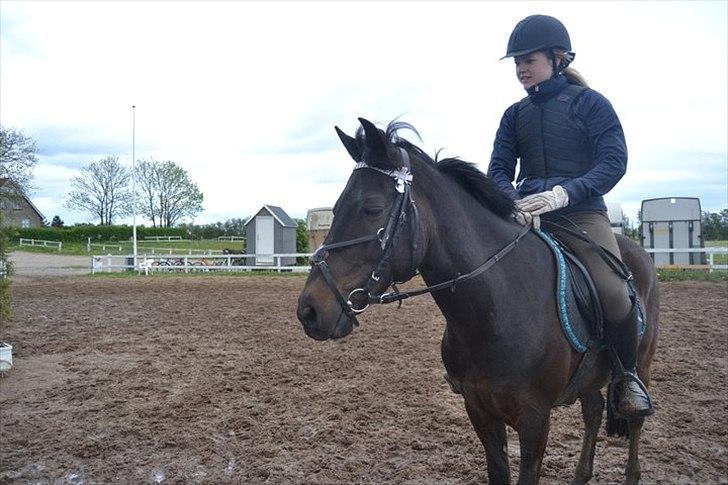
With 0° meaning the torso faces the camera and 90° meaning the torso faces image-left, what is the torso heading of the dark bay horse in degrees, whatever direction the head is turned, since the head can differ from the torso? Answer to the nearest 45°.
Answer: approximately 45°

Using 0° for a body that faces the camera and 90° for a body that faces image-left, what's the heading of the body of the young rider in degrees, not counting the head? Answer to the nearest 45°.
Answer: approximately 45°

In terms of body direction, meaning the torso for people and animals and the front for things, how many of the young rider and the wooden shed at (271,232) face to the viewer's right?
0

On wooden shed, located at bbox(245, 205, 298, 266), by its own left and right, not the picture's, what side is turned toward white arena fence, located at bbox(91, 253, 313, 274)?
front

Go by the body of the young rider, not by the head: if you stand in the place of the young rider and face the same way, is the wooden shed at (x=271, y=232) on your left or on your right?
on your right

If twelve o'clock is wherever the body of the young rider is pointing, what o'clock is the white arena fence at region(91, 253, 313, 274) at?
The white arena fence is roughly at 3 o'clock from the young rider.

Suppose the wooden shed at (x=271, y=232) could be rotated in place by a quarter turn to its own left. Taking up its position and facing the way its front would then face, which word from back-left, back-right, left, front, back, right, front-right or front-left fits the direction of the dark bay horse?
front-right
